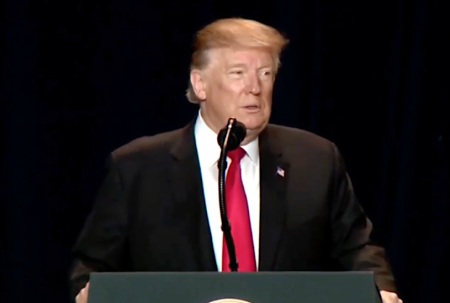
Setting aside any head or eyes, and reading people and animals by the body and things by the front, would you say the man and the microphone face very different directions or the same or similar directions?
very different directions

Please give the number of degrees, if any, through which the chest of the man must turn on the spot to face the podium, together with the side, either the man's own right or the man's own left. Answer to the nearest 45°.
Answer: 0° — they already face it

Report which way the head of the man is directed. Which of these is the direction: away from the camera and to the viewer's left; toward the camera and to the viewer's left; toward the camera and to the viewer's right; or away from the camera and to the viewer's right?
toward the camera and to the viewer's right

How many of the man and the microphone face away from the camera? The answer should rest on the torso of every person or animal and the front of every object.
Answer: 1

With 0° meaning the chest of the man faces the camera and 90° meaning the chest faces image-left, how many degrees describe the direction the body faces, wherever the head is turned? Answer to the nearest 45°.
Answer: approximately 0°

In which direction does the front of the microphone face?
away from the camera
